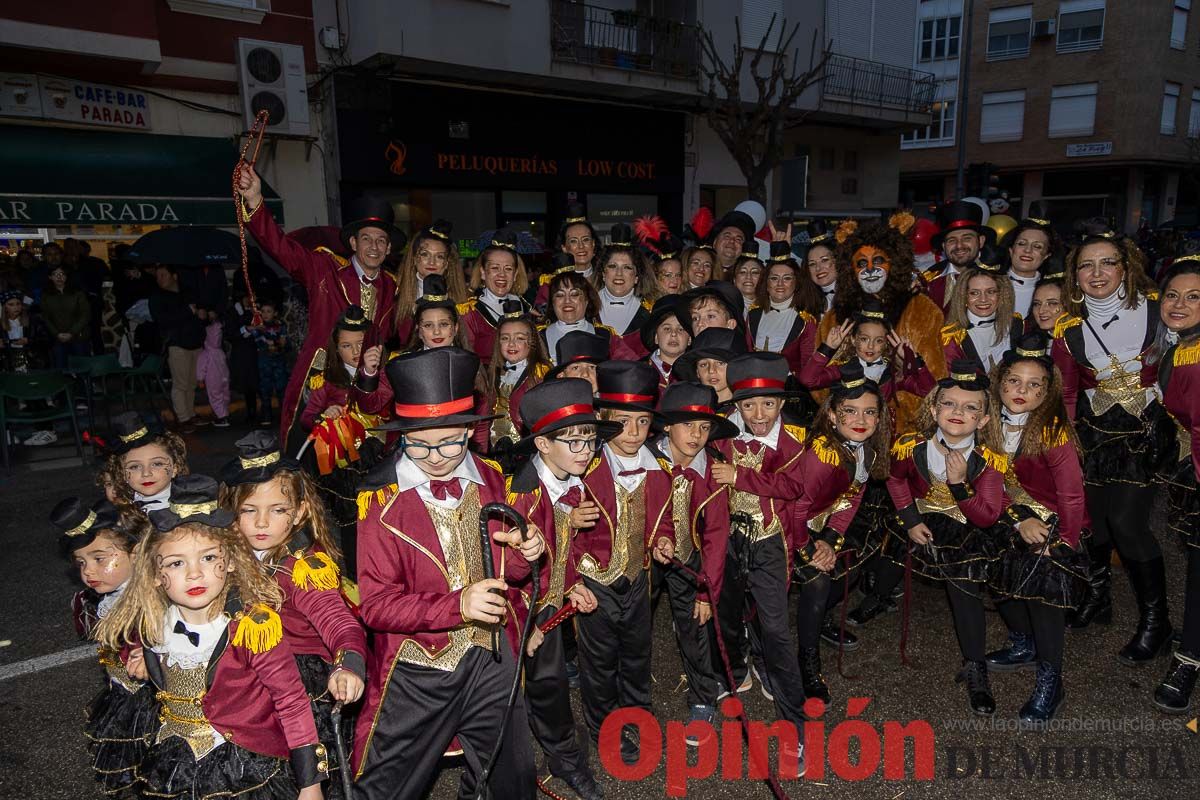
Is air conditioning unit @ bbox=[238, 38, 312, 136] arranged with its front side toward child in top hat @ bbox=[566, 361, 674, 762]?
yes

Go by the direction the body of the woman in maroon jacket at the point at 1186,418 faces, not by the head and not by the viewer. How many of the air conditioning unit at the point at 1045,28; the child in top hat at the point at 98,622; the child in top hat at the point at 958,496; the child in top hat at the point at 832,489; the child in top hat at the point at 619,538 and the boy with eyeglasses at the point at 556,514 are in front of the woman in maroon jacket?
5

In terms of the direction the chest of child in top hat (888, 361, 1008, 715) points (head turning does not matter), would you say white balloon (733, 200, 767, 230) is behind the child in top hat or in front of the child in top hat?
behind

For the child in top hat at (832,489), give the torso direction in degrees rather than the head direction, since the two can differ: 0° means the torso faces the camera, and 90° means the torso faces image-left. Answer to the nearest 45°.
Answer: approximately 315°

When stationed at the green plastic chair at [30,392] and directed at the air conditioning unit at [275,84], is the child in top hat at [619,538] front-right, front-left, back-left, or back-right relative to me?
back-right

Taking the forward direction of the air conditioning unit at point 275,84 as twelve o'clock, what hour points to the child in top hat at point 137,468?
The child in top hat is roughly at 12 o'clock from the air conditioning unit.

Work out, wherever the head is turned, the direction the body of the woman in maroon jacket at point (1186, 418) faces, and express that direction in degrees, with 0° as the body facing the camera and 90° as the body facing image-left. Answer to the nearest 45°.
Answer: approximately 45°

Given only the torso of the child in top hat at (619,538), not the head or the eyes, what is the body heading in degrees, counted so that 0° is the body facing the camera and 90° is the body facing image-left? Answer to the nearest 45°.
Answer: approximately 0°

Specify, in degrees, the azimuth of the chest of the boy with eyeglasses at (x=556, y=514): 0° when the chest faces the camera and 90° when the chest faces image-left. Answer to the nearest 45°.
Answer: approximately 315°

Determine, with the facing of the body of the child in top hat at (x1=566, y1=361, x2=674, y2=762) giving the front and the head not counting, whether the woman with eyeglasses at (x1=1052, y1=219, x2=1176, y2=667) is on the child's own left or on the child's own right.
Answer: on the child's own left

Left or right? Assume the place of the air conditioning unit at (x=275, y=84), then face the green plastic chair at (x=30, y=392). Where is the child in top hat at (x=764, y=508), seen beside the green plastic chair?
left
